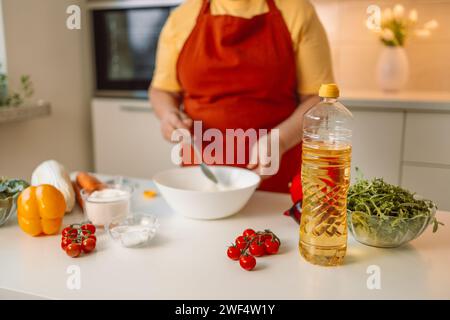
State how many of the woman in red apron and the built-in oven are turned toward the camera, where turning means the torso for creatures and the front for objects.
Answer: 2

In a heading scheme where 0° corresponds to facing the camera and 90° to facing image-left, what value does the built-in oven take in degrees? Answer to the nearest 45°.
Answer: approximately 0°

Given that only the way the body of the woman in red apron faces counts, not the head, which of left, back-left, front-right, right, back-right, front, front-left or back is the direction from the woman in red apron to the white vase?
back-left

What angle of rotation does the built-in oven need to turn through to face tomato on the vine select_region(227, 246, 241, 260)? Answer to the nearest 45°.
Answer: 0° — it already faces it

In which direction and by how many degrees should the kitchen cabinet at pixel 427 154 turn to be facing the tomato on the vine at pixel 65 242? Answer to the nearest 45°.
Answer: approximately 45° to its right

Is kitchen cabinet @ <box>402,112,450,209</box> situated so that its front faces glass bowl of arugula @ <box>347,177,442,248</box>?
yes

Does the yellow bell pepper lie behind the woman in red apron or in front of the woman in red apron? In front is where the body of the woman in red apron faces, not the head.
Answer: in front

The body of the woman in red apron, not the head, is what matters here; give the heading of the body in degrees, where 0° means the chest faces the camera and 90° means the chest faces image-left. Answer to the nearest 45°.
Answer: approximately 0°

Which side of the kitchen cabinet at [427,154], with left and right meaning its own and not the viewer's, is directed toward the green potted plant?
right
